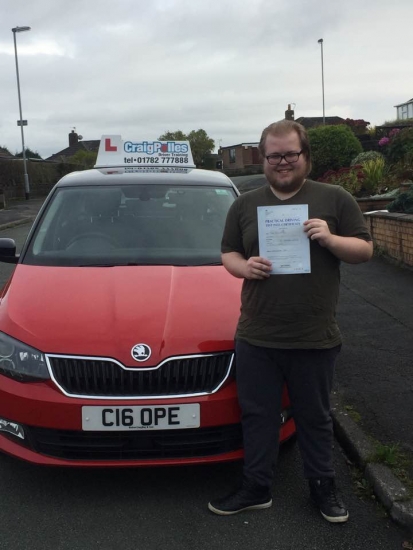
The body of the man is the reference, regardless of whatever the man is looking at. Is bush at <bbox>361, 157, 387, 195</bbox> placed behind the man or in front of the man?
behind

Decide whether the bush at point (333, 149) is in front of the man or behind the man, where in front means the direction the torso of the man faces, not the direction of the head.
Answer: behind

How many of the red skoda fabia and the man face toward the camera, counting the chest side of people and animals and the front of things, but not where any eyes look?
2

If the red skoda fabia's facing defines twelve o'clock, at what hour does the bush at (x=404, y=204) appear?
The bush is roughly at 7 o'clock from the red skoda fabia.

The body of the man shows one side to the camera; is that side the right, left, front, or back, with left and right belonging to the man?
front

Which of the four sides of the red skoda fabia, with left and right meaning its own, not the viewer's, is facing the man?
front

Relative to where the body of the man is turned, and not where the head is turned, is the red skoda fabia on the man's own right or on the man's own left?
on the man's own right

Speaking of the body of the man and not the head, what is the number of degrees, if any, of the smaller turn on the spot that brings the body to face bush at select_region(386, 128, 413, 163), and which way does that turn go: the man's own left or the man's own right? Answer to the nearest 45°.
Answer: approximately 180°

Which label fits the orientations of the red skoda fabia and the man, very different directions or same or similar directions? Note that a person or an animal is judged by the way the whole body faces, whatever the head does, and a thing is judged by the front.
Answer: same or similar directions

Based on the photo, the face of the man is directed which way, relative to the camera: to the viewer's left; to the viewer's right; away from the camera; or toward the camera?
toward the camera
